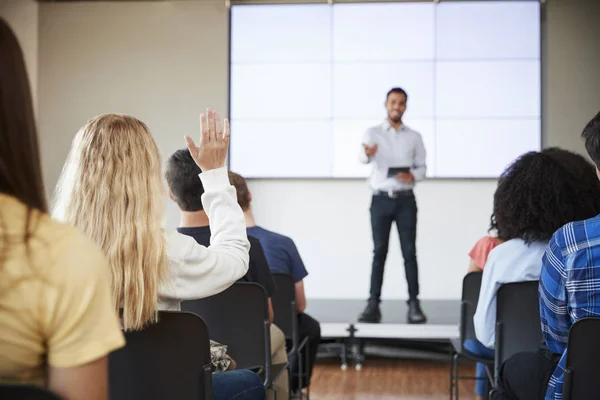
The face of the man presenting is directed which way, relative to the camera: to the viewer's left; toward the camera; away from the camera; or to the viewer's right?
toward the camera

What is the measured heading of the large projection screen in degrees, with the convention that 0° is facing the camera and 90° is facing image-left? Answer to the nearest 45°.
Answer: approximately 0°

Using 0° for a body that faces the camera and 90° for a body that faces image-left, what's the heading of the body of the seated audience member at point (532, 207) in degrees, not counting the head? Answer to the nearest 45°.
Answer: approximately 135°

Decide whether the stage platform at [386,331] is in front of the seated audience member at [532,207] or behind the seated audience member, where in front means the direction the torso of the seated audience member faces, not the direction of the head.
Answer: in front

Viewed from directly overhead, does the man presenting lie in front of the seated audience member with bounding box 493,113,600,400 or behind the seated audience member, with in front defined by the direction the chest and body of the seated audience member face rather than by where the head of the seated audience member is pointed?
in front

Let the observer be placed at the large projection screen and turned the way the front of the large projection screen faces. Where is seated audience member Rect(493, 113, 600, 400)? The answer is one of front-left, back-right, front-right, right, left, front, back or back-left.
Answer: front

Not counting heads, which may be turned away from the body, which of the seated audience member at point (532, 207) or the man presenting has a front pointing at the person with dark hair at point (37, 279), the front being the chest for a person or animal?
the man presenting

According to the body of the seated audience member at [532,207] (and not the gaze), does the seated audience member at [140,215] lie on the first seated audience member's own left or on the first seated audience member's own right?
on the first seated audience member's own left

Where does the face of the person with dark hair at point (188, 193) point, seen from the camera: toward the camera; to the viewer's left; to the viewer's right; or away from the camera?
away from the camera

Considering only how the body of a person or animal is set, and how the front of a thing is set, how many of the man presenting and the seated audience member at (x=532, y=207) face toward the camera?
1

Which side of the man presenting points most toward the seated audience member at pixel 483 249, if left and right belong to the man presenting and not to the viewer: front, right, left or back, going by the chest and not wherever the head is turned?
front

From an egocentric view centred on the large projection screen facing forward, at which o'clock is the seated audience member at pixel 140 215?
The seated audience member is roughly at 12 o'clock from the large projection screen.

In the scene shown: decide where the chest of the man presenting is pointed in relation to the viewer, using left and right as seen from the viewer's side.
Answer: facing the viewer

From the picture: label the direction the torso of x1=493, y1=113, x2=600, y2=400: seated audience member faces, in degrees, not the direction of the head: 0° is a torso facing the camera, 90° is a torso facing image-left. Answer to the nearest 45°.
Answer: approximately 135°

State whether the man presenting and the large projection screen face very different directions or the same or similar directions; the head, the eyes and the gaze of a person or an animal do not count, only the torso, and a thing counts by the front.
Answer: same or similar directions

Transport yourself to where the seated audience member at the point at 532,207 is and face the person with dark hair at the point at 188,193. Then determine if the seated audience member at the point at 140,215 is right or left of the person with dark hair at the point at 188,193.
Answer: left

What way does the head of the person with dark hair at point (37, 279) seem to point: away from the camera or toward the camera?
away from the camera

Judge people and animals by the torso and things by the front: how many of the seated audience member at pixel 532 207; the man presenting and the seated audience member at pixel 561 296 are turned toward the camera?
1

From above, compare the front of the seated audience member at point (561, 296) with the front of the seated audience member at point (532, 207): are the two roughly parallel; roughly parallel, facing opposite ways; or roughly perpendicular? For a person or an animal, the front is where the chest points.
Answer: roughly parallel

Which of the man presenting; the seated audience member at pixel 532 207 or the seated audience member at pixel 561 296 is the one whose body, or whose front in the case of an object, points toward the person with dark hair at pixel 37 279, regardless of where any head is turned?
the man presenting

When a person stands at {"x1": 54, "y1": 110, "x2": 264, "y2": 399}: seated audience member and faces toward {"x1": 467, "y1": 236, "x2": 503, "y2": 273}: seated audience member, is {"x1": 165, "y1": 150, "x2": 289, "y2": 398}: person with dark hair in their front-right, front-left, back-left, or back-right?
front-left
